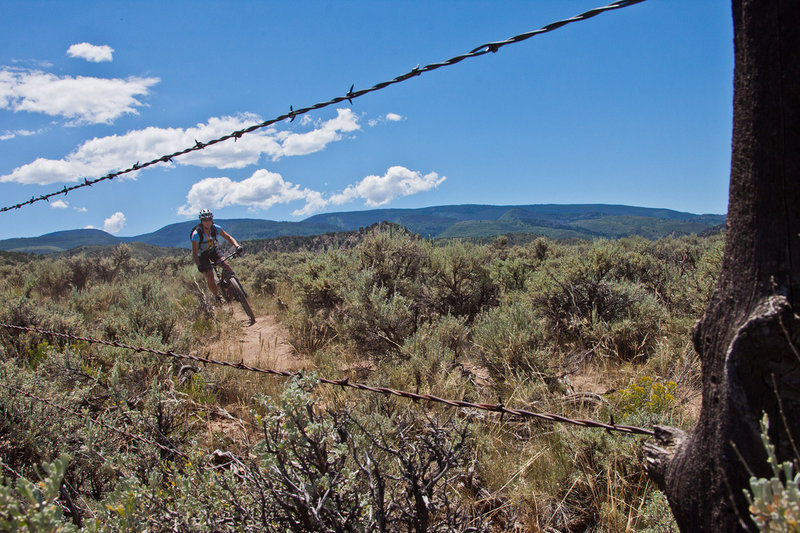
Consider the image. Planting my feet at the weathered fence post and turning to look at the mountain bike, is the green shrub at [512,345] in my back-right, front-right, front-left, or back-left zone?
front-right

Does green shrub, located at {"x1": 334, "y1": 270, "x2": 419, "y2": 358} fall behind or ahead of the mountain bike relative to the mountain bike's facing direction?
ahead

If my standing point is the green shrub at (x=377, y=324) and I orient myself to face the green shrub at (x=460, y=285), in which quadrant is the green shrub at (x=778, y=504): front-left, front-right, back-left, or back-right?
back-right

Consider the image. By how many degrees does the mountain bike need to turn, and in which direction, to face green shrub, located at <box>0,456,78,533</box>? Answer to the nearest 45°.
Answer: approximately 45° to its right

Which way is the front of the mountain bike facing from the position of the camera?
facing the viewer and to the right of the viewer

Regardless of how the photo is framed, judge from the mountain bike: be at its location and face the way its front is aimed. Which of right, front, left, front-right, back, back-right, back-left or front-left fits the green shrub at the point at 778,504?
front-right
